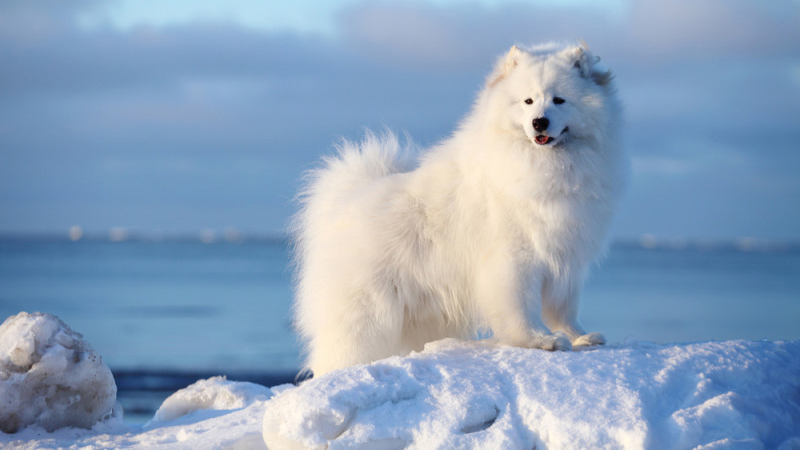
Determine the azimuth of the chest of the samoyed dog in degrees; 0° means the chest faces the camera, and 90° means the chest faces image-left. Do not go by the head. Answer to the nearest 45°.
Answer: approximately 315°

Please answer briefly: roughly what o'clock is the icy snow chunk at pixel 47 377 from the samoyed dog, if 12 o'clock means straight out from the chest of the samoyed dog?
The icy snow chunk is roughly at 4 o'clock from the samoyed dog.

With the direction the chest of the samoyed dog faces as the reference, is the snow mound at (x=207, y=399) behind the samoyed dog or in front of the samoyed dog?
behind
